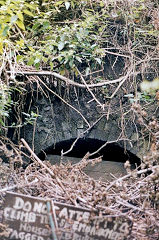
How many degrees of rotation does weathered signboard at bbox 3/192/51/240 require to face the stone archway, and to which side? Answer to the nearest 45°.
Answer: approximately 180°

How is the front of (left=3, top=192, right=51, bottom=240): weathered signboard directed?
toward the camera

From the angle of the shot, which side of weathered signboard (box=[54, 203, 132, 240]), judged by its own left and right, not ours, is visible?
front

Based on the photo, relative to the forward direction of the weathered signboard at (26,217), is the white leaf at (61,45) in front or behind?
behind

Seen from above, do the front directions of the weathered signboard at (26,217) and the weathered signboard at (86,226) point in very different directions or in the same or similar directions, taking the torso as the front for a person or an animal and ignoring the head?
same or similar directions

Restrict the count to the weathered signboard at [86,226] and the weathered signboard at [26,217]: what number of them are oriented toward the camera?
2
